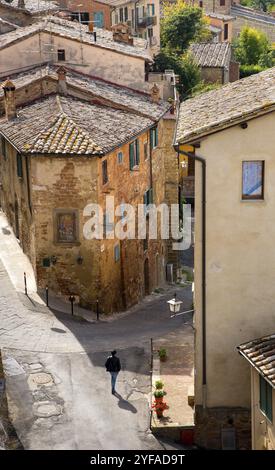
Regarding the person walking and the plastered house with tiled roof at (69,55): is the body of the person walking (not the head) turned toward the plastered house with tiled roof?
yes

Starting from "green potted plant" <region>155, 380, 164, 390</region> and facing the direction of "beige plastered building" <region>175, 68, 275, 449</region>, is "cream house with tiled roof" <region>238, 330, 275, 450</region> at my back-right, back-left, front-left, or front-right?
front-right

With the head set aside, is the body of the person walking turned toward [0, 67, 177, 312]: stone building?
yes

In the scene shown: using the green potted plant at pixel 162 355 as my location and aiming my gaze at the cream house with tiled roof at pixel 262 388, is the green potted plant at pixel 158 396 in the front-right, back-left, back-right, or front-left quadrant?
front-right

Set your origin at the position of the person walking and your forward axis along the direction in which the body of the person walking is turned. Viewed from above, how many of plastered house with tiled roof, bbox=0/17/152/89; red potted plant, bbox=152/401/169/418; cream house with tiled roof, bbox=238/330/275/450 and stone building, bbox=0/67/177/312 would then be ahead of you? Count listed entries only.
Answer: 2

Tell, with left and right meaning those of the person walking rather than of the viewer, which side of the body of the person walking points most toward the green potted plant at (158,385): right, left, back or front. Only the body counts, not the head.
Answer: right

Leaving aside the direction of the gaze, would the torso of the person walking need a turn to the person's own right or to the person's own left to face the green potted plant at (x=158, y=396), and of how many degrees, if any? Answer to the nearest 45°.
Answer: approximately 135° to the person's own right

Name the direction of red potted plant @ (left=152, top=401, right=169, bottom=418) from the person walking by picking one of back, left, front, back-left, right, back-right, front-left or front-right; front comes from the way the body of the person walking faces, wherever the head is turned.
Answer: back-right

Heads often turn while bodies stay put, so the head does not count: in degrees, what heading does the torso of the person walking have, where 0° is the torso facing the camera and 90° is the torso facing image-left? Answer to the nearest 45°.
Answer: approximately 180°
